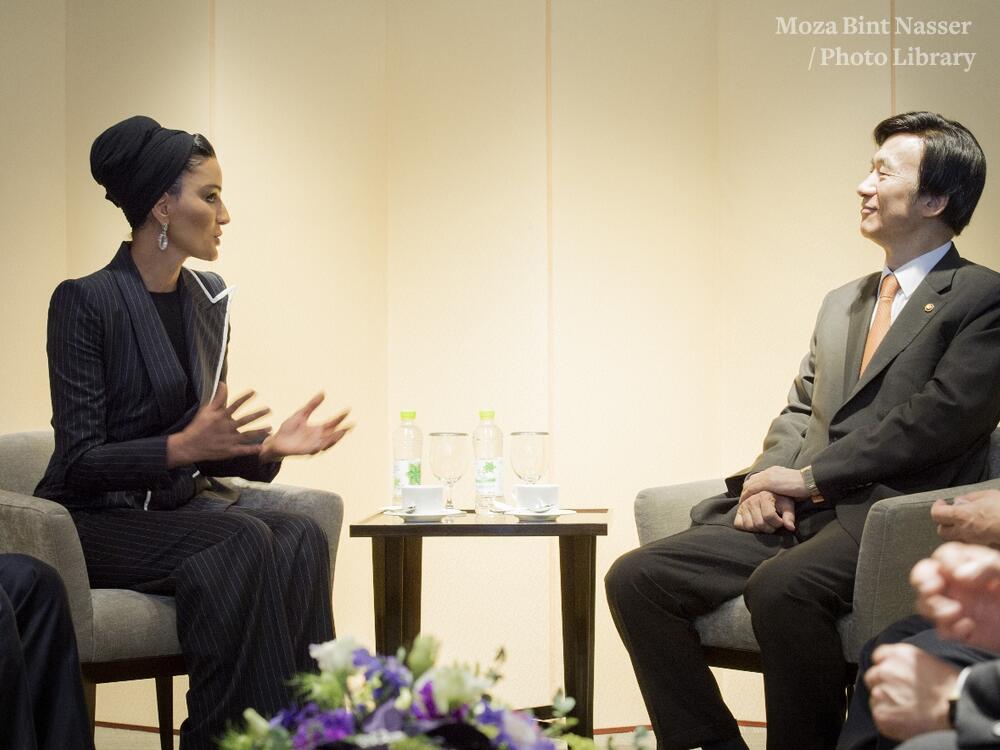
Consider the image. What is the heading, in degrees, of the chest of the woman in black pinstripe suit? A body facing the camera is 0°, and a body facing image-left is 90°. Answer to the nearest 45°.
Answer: approximately 315°

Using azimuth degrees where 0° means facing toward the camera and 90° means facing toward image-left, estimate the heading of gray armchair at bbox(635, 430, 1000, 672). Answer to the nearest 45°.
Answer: approximately 45°

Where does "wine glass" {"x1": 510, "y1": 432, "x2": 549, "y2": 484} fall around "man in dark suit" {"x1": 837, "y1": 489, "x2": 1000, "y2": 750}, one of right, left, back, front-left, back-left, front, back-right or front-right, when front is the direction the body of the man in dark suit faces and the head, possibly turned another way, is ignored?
front-right

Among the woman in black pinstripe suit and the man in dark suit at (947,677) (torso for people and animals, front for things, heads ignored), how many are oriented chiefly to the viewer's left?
1

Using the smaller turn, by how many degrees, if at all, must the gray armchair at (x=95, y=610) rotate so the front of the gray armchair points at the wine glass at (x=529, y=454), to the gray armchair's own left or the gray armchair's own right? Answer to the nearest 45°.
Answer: approximately 45° to the gray armchair's own left

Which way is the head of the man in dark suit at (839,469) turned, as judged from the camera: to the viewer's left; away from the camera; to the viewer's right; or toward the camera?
to the viewer's left

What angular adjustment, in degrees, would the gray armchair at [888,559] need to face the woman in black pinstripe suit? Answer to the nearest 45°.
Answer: approximately 45° to its right

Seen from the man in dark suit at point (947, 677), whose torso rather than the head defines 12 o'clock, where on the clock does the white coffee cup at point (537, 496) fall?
The white coffee cup is roughly at 2 o'clock from the man in dark suit.

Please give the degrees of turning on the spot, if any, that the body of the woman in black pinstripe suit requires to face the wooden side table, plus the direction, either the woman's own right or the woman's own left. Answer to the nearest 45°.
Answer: approximately 45° to the woman's own left

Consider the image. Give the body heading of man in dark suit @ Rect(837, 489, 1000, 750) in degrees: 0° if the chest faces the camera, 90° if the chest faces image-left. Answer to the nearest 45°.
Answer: approximately 90°

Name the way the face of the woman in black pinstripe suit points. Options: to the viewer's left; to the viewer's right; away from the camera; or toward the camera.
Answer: to the viewer's right
